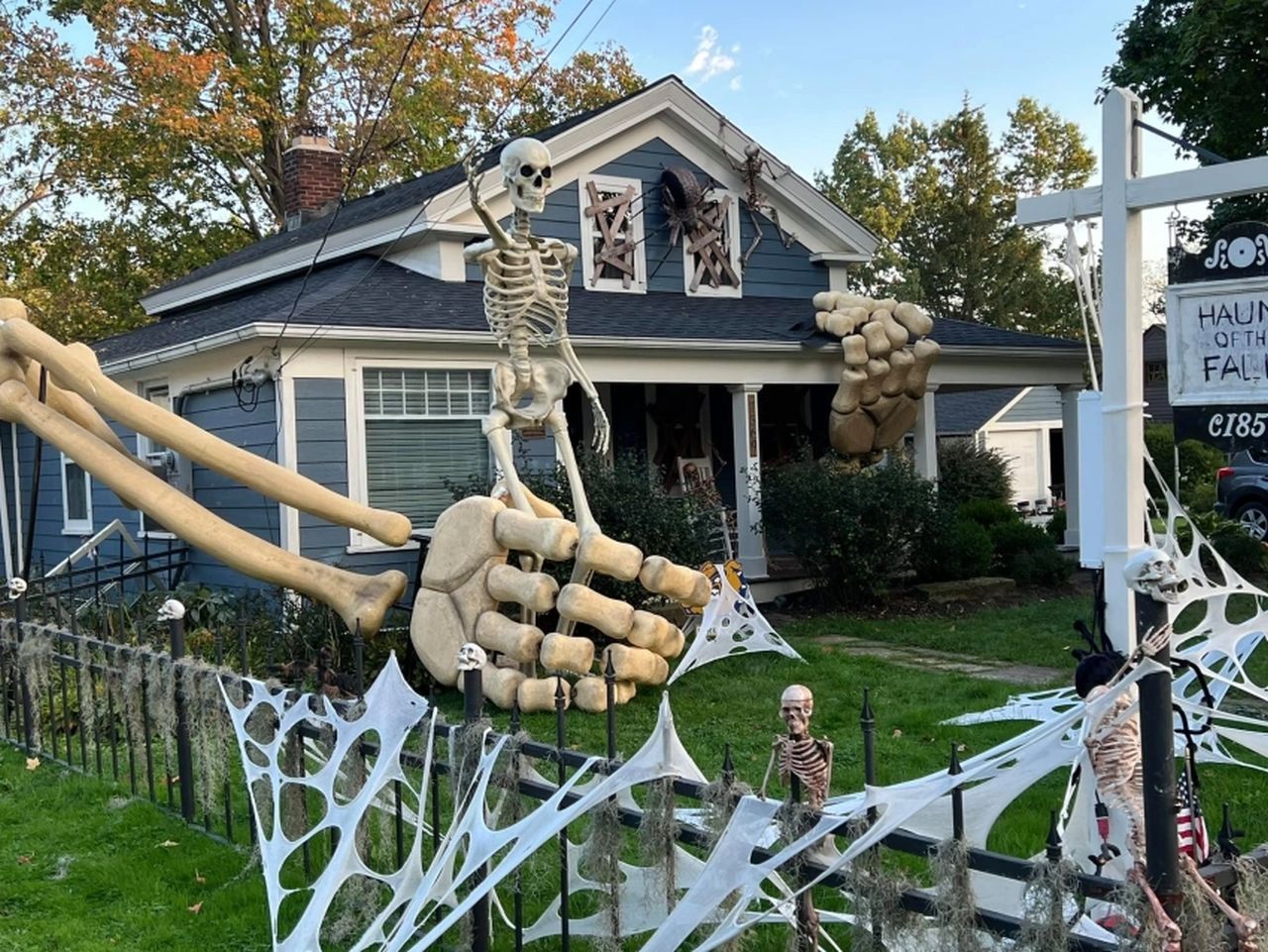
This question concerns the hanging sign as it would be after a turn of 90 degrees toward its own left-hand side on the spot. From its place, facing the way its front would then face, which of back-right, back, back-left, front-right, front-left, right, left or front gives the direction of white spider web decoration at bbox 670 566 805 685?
back-left

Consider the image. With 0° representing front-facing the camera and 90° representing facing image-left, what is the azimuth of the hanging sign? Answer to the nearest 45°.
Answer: approximately 0°

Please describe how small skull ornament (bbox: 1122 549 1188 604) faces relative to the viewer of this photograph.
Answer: facing the viewer and to the right of the viewer

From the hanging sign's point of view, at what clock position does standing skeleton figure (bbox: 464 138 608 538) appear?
The standing skeleton figure is roughly at 4 o'clock from the hanging sign.

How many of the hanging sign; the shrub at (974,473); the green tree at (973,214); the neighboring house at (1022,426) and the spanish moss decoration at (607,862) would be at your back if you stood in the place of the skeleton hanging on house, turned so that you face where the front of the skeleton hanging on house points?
2

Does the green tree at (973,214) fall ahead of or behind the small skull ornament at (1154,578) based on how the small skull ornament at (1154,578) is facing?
behind
